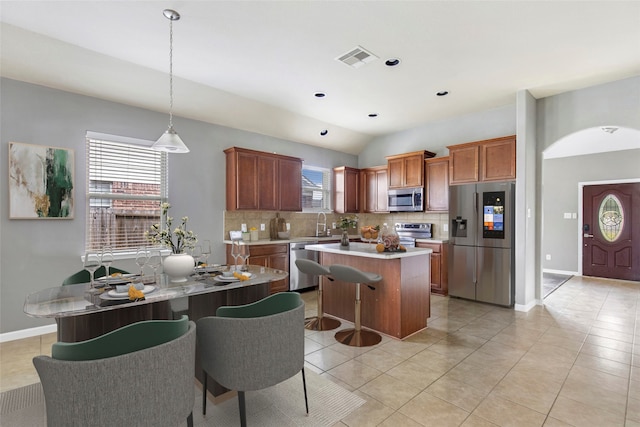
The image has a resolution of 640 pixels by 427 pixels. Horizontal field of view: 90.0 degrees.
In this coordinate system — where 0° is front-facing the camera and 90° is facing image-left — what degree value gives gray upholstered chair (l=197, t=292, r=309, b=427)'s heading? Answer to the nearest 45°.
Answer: approximately 135°

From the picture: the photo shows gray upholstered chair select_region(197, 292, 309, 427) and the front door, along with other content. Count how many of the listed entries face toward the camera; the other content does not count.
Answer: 1

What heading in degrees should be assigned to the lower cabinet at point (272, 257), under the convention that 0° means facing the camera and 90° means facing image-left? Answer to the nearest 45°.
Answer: approximately 315°

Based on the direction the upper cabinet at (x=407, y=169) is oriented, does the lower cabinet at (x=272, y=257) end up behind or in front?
in front

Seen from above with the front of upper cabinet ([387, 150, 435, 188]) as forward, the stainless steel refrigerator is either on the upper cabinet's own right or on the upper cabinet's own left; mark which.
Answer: on the upper cabinet's own left

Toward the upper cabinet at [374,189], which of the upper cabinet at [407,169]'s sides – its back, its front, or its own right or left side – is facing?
right

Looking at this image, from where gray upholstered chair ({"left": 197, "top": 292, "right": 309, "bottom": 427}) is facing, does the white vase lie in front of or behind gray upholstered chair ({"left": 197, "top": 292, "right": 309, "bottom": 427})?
in front

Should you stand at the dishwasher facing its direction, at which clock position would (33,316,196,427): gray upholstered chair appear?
The gray upholstered chair is roughly at 2 o'clock from the dishwasher.

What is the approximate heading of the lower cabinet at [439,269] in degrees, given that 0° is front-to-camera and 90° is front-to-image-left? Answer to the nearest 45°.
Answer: approximately 45°

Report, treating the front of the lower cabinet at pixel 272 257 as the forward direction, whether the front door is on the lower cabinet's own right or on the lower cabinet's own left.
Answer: on the lower cabinet's own left
